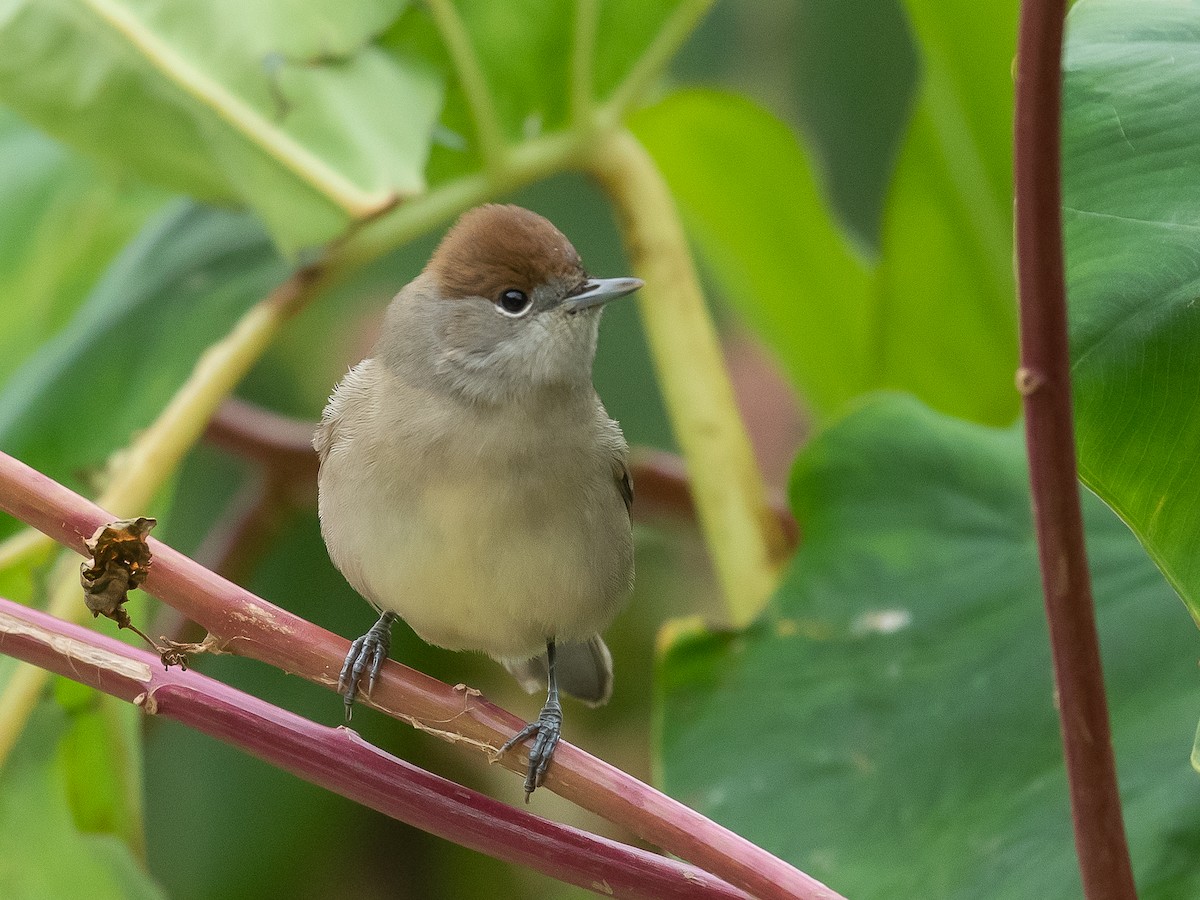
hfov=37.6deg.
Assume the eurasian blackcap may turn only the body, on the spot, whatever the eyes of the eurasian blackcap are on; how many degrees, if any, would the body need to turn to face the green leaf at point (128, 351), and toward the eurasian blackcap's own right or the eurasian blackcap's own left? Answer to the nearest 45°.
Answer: approximately 135° to the eurasian blackcap's own right

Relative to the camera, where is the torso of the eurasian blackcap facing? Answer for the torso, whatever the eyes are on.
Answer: toward the camera
